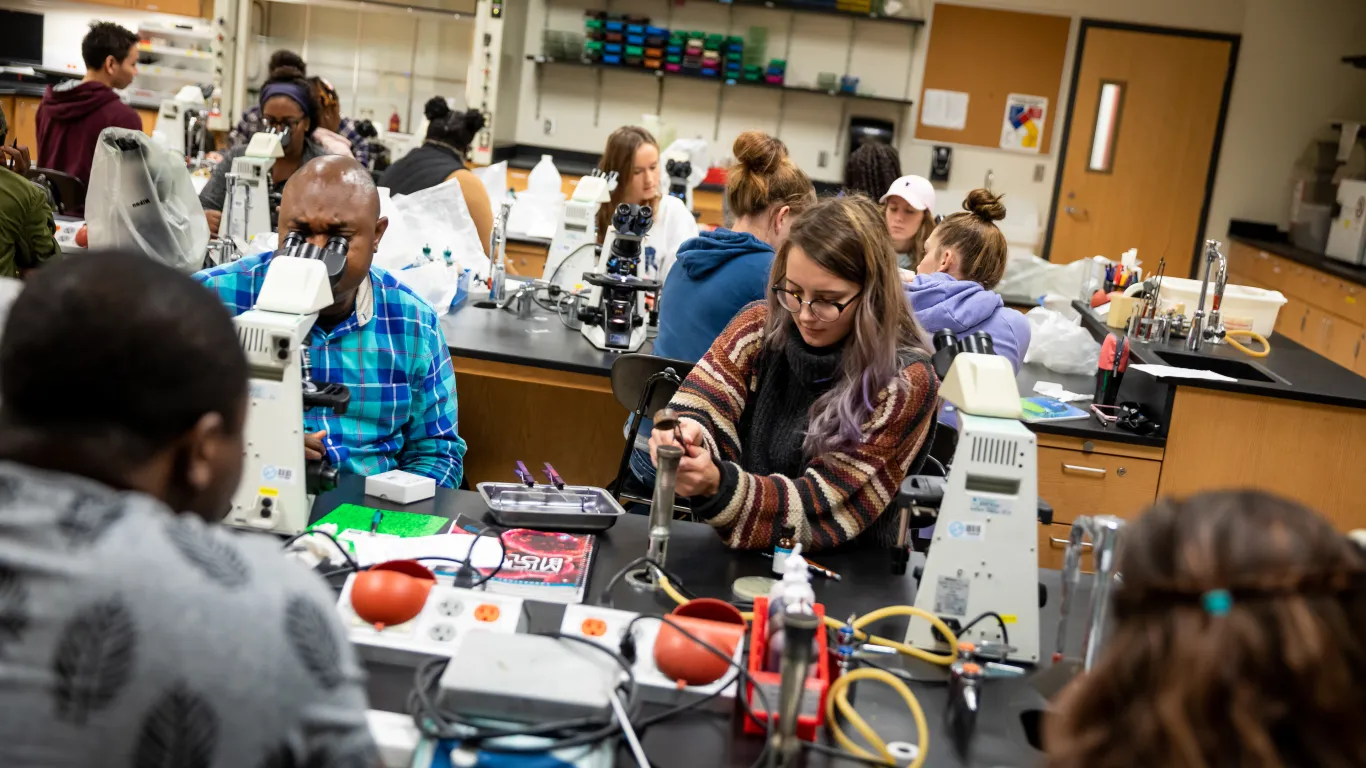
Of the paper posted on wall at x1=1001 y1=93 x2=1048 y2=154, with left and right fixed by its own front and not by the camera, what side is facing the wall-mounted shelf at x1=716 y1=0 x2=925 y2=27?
right

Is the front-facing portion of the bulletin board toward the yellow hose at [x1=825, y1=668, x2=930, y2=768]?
yes

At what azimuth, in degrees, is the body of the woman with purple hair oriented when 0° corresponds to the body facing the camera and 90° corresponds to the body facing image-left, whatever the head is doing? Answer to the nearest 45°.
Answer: approximately 45°

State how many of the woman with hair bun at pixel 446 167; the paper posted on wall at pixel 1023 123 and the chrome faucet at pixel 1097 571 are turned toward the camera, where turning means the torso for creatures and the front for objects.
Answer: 1
